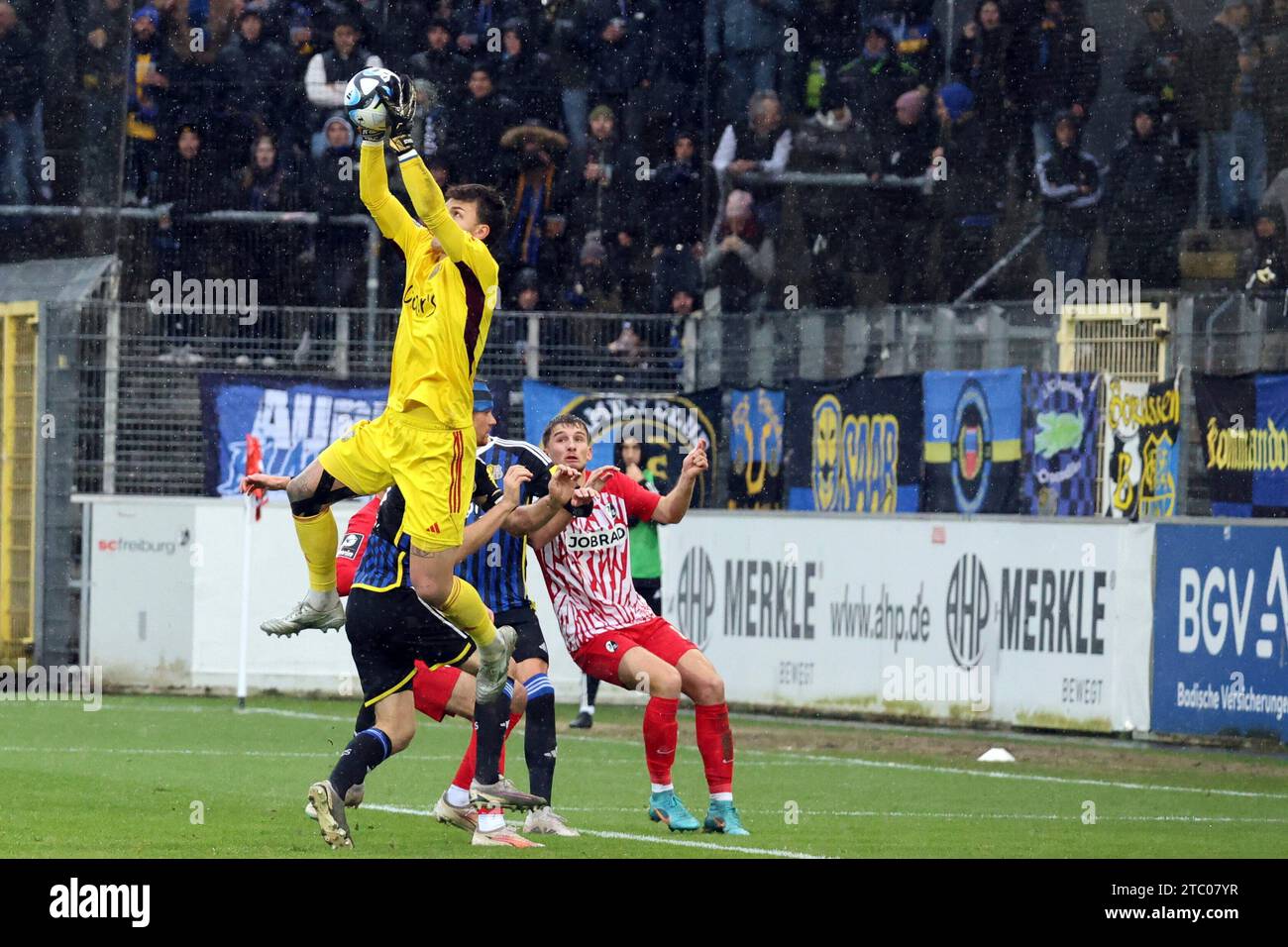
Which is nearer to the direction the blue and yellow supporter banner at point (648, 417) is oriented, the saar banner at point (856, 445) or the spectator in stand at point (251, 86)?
the saar banner

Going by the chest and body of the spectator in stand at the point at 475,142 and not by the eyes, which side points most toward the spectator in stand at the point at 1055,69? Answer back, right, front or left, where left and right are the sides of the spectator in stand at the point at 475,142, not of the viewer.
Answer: left

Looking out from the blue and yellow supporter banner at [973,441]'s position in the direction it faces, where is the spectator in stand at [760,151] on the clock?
The spectator in stand is roughly at 5 o'clock from the blue and yellow supporter banner.

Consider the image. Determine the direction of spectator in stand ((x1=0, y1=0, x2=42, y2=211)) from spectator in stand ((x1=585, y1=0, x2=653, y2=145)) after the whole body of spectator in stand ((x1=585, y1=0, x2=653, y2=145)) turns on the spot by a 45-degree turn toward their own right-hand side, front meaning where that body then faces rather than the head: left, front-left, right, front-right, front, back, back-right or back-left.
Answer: front-right

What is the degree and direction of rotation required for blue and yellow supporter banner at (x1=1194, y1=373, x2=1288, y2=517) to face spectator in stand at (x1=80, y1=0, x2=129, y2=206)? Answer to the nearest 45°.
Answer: approximately 90° to its right

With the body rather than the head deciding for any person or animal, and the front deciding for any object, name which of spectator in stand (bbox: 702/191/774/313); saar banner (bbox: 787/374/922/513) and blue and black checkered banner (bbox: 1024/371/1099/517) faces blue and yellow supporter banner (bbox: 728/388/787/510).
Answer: the spectator in stand

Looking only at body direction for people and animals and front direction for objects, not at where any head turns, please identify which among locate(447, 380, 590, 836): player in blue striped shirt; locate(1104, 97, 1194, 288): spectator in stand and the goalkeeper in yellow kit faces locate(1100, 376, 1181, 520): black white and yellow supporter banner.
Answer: the spectator in stand
